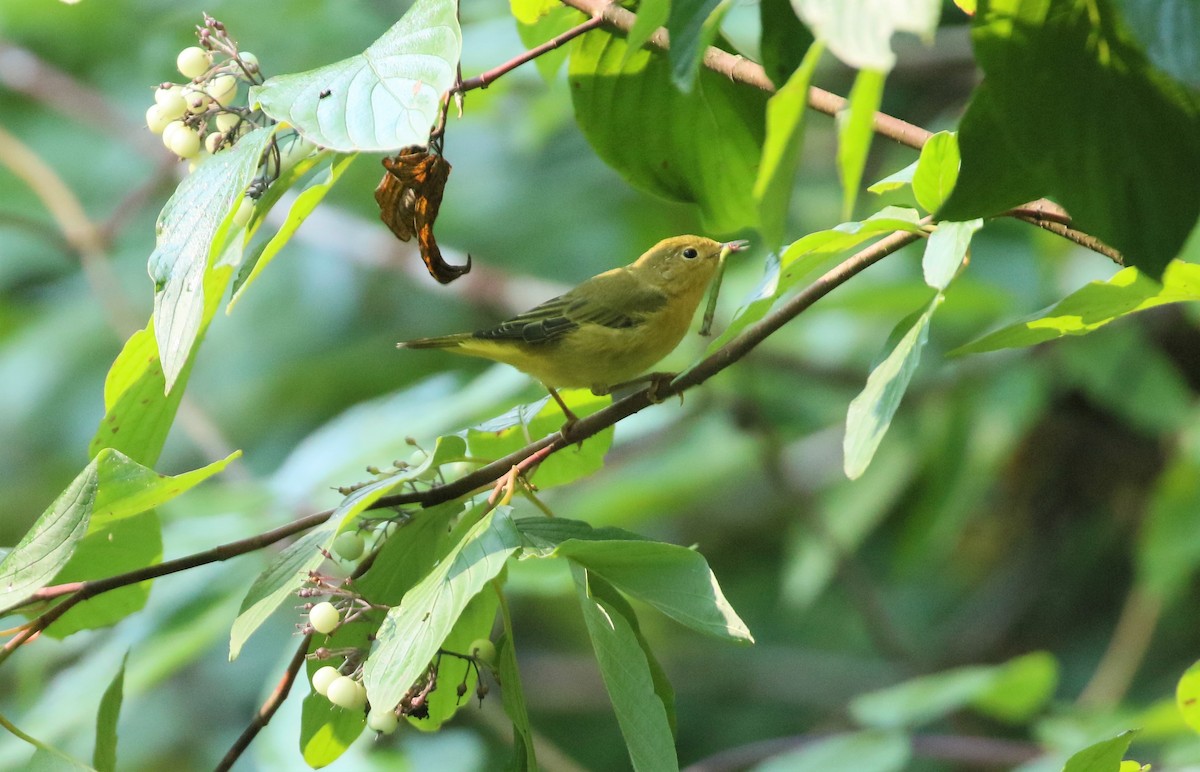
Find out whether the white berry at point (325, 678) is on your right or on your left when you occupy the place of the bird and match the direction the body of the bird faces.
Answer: on your right

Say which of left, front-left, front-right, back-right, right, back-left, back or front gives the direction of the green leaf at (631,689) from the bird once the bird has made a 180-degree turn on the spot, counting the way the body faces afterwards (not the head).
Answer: left

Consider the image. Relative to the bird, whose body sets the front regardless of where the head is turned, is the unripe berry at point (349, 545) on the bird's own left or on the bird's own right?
on the bird's own right

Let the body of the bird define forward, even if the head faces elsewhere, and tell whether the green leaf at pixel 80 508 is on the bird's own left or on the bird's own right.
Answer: on the bird's own right

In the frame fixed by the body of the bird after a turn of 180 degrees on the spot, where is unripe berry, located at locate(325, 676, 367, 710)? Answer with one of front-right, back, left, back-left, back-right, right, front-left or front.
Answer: front

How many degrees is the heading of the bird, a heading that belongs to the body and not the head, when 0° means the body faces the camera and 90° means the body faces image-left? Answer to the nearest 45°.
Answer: approximately 270°
